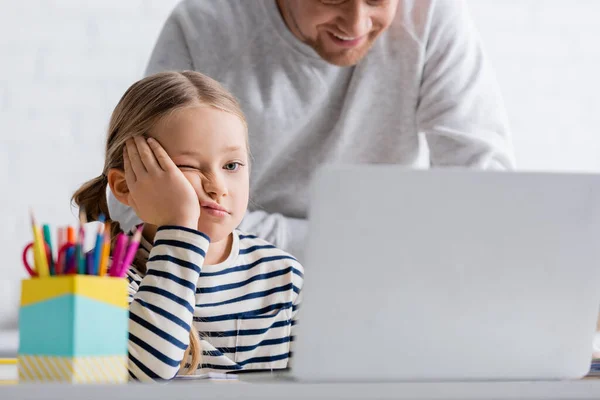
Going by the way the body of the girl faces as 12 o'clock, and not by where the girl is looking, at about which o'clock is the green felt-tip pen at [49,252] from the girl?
The green felt-tip pen is roughly at 2 o'clock from the girl.

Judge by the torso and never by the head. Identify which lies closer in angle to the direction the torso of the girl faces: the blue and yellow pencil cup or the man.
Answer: the blue and yellow pencil cup

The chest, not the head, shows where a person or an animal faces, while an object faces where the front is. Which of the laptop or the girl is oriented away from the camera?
the laptop

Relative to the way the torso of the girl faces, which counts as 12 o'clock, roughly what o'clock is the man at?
The man is roughly at 8 o'clock from the girl.

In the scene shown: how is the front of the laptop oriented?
away from the camera

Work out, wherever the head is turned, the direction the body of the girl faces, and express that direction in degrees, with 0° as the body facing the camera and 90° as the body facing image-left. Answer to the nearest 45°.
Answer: approximately 315°

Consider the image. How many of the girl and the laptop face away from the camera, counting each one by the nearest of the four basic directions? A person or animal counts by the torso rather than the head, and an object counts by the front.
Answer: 1

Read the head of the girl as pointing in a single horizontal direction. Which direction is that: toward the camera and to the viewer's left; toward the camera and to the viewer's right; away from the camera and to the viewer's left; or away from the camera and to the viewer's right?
toward the camera and to the viewer's right
